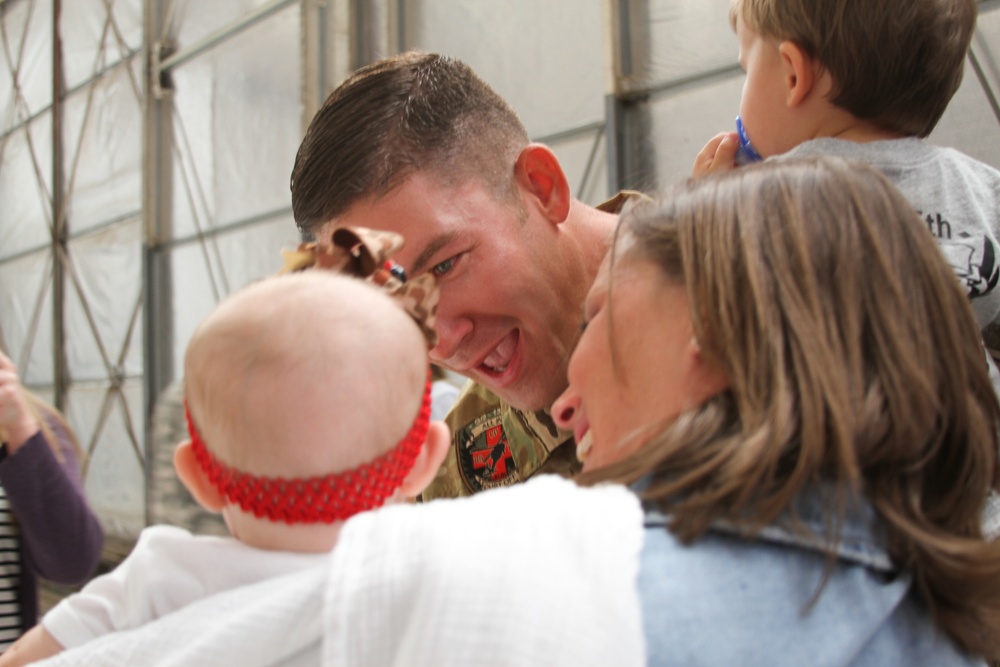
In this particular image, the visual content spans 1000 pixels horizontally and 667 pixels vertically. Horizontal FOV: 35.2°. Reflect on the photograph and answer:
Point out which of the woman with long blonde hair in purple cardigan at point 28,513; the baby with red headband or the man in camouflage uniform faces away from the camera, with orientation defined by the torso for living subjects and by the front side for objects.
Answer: the baby with red headband

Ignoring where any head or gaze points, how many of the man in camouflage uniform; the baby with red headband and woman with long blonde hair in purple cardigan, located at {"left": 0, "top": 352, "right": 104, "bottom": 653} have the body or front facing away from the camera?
1

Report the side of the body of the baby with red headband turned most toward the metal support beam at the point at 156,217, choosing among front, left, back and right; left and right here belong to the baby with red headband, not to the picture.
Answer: front

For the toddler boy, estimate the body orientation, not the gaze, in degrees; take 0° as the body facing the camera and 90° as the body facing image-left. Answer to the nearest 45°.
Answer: approximately 135°

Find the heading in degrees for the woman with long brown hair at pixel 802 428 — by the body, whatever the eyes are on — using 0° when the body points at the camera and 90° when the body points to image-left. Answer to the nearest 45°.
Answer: approximately 135°

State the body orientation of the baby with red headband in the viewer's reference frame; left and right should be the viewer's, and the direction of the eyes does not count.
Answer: facing away from the viewer

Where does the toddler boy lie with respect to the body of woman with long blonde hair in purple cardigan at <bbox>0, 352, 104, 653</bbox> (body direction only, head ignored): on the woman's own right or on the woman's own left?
on the woman's own left

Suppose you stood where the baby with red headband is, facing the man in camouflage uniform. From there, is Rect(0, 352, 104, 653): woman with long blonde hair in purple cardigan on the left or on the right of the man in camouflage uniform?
left

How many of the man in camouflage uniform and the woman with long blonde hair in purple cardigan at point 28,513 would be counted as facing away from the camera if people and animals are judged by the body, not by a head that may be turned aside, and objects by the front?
0

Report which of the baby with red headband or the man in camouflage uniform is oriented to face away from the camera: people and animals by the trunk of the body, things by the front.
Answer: the baby with red headband

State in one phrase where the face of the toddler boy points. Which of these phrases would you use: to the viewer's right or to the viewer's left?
to the viewer's left
